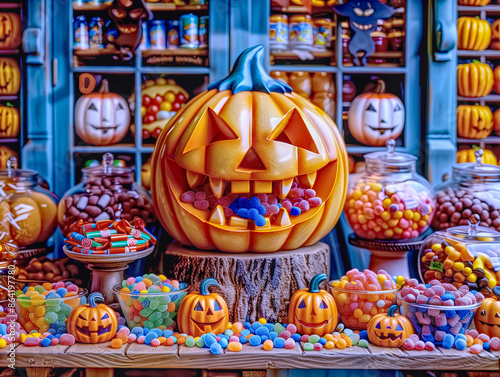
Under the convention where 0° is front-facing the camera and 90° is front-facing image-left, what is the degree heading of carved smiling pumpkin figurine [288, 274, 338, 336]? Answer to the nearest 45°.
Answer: approximately 0°
